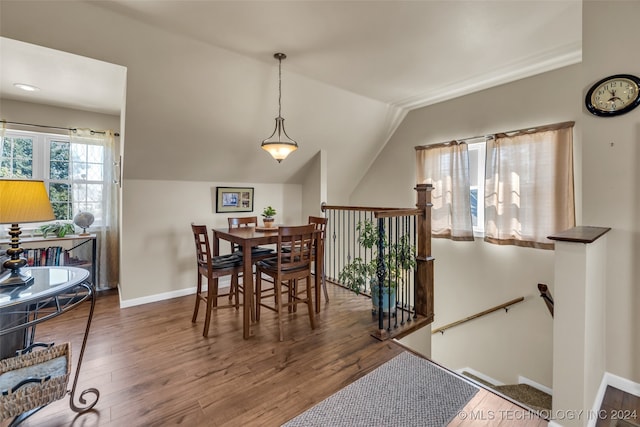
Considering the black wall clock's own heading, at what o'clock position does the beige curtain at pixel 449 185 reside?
The beige curtain is roughly at 3 o'clock from the black wall clock.

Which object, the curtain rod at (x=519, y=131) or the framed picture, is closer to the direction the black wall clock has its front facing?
the framed picture

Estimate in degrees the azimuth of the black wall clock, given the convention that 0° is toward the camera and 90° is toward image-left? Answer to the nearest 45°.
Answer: approximately 45°

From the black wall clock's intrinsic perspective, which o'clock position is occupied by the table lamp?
The table lamp is roughly at 12 o'clock from the black wall clock.

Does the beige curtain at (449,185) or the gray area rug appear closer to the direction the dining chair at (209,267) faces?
the beige curtain

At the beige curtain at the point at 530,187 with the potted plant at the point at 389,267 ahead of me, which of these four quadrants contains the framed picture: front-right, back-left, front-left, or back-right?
front-right

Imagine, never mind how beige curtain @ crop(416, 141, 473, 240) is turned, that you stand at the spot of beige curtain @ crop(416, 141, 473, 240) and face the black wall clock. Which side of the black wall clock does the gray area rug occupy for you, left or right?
right

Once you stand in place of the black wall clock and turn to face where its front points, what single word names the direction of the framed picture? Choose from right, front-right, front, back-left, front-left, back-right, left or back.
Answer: front-right

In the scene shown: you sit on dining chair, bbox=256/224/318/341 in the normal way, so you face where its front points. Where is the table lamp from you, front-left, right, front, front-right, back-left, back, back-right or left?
left

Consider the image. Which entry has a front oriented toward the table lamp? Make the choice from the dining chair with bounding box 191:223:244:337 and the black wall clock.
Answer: the black wall clock

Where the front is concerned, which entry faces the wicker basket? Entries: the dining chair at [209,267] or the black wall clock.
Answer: the black wall clock

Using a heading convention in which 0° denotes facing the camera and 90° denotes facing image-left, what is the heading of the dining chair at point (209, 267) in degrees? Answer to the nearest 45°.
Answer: approximately 225°

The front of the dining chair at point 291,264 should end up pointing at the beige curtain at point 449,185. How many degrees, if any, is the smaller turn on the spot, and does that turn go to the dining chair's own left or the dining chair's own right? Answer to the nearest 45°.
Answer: approximately 90° to the dining chair's own right

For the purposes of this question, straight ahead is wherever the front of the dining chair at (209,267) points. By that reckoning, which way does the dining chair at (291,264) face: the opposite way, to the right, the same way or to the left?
to the left

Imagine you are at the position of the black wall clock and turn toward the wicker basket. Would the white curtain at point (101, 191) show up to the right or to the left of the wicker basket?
right

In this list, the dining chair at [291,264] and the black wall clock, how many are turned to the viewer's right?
0
